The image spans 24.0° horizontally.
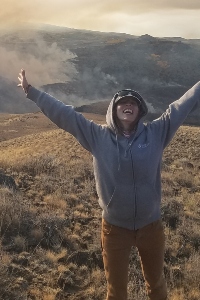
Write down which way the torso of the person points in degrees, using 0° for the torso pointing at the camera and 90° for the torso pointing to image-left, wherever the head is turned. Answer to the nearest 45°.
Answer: approximately 0°
